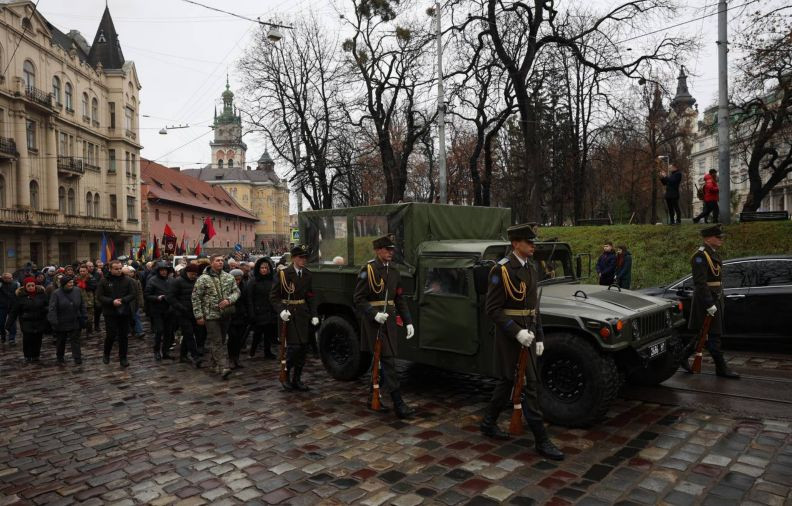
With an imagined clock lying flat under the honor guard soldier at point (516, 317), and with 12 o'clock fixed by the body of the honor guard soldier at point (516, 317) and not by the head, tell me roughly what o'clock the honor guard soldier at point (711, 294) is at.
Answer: the honor guard soldier at point (711, 294) is roughly at 9 o'clock from the honor guard soldier at point (516, 317).

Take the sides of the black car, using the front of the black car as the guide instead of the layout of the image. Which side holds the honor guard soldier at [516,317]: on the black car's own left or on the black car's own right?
on the black car's own left

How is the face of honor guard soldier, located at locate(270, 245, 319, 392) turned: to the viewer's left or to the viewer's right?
to the viewer's right

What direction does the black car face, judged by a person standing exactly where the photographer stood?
facing to the left of the viewer

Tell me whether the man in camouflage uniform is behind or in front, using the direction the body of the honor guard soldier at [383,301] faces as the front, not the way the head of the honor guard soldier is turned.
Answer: behind

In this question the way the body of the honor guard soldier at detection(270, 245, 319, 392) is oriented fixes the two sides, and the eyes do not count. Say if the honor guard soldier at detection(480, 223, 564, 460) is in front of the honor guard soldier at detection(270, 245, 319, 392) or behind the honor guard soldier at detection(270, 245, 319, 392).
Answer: in front

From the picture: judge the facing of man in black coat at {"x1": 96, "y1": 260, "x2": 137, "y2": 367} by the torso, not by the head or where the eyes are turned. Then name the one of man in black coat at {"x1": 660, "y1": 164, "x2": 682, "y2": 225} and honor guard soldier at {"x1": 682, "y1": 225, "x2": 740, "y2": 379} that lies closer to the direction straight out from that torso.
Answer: the honor guard soldier

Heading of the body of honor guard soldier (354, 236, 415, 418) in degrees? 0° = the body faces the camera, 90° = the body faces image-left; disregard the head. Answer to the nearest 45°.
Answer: approximately 315°

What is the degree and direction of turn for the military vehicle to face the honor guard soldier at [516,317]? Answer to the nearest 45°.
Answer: approximately 45° to its right

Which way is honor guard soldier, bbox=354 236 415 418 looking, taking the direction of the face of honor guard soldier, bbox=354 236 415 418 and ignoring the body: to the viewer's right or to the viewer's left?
to the viewer's right
